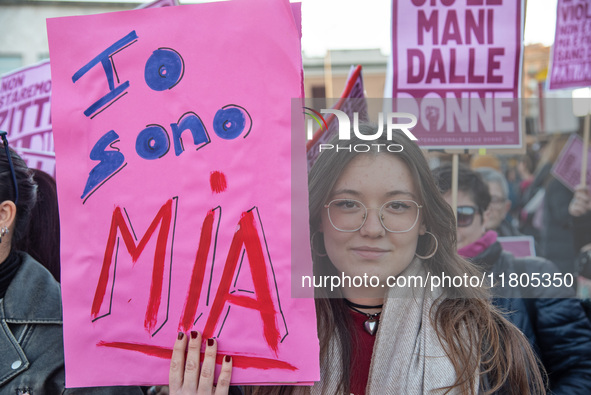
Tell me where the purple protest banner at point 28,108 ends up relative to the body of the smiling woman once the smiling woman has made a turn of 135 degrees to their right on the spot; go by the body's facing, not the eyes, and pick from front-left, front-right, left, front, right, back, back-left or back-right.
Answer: front

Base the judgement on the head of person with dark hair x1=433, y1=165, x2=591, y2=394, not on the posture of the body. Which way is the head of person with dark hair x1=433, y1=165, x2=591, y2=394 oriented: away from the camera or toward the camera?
toward the camera

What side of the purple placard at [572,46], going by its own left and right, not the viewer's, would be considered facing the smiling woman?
front

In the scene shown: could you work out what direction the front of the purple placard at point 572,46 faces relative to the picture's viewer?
facing the viewer

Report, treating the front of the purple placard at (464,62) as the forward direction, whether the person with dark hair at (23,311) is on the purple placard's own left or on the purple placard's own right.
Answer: on the purple placard's own right

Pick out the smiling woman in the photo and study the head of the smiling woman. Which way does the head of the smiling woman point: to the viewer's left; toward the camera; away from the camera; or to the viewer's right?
toward the camera

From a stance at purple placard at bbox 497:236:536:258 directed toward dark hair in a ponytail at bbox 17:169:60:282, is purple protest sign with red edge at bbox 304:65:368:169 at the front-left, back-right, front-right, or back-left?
front-right

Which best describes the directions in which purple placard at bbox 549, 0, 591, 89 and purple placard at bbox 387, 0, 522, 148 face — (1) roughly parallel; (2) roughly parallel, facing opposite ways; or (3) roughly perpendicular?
roughly parallel
